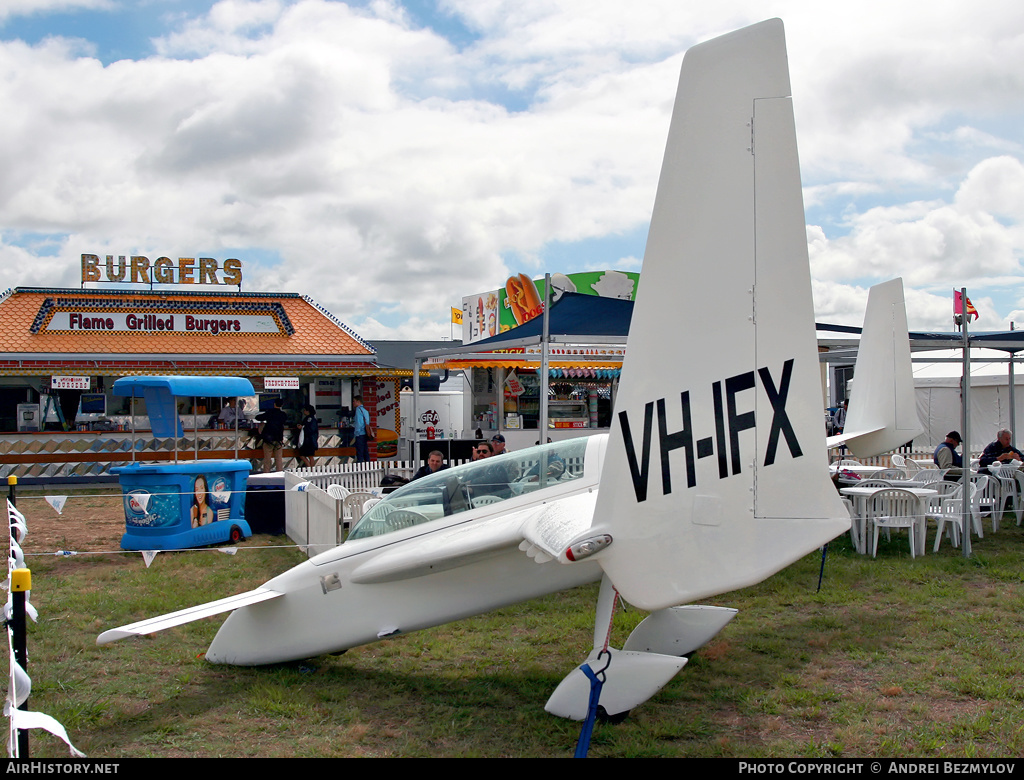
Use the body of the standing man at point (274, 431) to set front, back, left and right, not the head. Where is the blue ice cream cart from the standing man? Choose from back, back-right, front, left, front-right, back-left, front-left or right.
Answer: back

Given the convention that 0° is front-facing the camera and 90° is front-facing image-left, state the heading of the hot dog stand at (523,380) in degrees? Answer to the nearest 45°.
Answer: approximately 0°

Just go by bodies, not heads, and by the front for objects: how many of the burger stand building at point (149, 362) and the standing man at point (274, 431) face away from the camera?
1

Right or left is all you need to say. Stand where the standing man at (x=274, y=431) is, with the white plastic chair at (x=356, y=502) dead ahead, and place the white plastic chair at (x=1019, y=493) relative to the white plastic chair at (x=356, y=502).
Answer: left

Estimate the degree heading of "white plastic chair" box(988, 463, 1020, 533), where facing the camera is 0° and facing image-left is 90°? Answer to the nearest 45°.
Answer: approximately 135°

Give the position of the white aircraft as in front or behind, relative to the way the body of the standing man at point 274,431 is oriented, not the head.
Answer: behind

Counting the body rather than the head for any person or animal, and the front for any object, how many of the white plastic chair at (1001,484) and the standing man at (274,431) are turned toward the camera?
0

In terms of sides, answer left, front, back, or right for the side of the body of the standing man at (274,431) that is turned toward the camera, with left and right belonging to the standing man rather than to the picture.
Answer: back

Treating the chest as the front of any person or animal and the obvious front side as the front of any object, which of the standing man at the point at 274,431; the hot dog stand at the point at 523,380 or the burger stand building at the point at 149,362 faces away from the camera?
the standing man

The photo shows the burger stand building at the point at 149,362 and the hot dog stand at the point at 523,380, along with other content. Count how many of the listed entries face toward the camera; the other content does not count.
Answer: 2

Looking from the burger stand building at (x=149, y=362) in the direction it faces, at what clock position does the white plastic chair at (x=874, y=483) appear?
The white plastic chair is roughly at 11 o'clock from the burger stand building.

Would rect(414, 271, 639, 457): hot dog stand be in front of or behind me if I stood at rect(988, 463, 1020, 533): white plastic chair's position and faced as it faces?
in front

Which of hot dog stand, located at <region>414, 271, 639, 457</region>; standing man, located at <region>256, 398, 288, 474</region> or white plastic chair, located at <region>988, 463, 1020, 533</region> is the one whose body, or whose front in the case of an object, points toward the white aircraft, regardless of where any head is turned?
the hot dog stand
